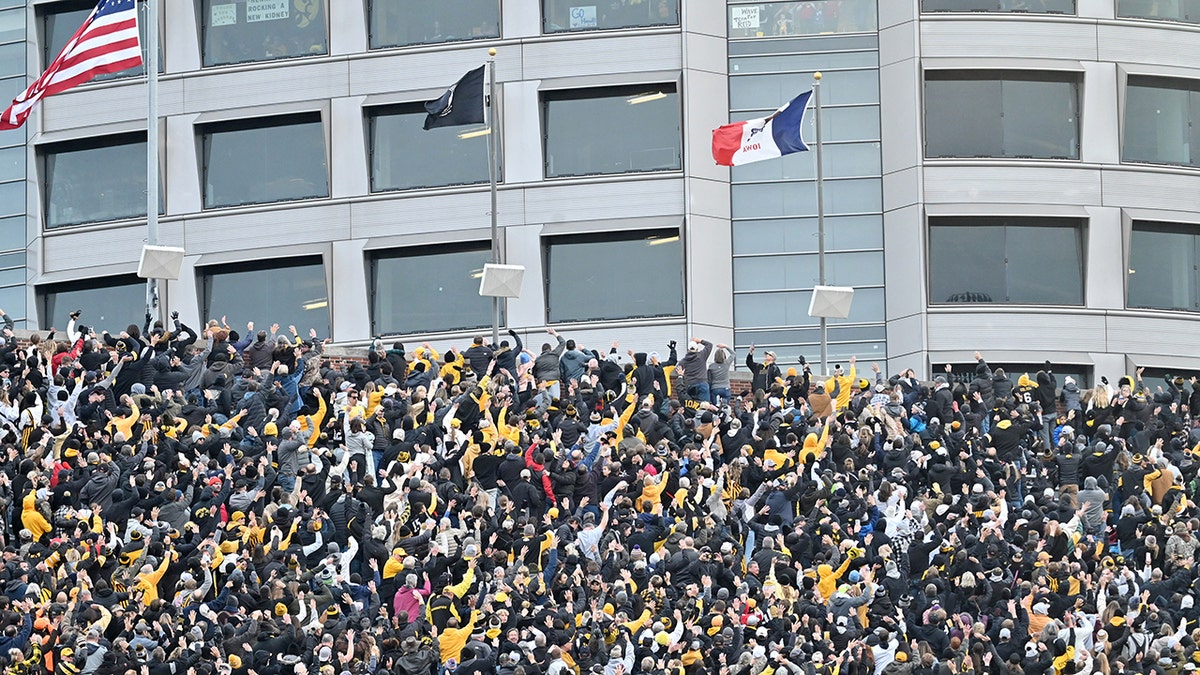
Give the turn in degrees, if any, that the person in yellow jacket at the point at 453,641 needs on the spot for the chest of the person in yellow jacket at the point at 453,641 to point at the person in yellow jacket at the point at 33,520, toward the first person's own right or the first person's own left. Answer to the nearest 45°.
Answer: approximately 90° to the first person's own left

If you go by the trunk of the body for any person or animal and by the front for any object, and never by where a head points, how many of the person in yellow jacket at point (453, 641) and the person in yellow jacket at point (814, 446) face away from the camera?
2

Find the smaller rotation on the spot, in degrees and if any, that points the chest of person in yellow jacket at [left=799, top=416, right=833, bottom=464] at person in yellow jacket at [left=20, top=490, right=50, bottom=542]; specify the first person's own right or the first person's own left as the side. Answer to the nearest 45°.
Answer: approximately 135° to the first person's own left

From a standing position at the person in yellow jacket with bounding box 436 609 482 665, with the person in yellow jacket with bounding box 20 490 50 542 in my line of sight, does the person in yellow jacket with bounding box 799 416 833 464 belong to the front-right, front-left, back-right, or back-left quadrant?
back-right

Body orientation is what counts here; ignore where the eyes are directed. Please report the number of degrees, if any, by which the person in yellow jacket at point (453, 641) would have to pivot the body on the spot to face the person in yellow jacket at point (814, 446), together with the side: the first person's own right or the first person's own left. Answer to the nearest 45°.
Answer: approximately 45° to the first person's own right

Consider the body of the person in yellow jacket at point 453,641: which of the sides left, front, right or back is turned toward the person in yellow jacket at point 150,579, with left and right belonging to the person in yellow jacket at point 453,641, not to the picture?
left

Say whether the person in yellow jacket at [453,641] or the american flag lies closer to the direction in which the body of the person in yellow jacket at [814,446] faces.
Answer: the american flag

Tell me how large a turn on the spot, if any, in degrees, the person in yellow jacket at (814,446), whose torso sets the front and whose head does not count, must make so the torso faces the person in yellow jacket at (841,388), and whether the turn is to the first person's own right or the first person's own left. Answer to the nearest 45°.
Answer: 0° — they already face them

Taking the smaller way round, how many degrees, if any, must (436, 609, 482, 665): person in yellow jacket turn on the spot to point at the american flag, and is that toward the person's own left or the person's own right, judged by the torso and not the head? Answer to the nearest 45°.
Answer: approximately 45° to the person's own left

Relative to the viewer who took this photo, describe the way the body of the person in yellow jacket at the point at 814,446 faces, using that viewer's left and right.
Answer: facing away from the viewer

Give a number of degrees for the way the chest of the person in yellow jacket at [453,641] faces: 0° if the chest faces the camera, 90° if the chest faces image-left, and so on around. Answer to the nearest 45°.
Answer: approximately 180°
